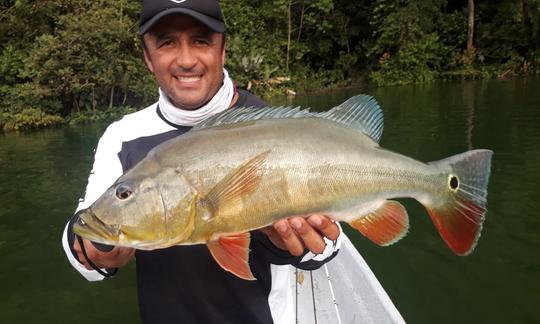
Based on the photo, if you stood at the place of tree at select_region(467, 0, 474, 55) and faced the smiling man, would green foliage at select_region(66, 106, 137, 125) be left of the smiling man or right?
right

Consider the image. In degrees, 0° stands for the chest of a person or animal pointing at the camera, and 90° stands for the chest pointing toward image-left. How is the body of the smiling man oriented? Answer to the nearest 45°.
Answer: approximately 0°

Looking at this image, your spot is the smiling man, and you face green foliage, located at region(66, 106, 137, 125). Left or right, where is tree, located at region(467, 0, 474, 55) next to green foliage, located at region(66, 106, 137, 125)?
right

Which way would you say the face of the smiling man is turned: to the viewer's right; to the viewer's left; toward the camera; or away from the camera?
toward the camera

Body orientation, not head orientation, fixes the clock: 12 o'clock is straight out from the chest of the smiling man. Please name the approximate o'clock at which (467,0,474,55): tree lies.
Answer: The tree is roughly at 7 o'clock from the smiling man.

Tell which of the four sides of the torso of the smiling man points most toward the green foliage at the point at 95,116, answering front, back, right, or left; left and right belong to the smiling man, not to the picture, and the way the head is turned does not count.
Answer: back

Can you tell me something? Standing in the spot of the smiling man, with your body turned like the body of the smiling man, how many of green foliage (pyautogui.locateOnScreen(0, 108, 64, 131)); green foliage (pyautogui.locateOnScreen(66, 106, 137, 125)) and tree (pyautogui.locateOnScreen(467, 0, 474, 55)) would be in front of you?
0

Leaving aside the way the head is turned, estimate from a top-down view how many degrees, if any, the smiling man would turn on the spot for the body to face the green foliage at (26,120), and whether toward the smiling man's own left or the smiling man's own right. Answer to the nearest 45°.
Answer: approximately 180°
